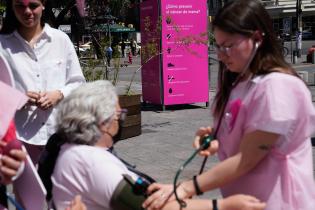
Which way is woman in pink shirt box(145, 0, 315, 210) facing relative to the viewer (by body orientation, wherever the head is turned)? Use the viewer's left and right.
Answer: facing to the left of the viewer

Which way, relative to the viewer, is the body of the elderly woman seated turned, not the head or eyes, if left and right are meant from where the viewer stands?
facing to the right of the viewer

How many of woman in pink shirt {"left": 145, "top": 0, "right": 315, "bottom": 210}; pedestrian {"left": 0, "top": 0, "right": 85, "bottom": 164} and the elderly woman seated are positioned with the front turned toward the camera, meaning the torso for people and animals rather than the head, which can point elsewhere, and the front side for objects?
1

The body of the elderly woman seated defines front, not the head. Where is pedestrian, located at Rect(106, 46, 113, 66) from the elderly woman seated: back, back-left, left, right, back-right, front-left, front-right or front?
left

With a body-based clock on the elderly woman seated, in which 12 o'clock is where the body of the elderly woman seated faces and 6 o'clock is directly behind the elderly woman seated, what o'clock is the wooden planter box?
The wooden planter box is roughly at 9 o'clock from the elderly woman seated.

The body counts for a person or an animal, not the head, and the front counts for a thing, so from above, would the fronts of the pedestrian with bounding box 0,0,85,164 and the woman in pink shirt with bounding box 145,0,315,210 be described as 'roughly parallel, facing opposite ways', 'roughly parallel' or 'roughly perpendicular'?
roughly perpendicular

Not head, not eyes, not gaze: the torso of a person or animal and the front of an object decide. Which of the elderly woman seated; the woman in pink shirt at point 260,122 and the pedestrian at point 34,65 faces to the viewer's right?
the elderly woman seated

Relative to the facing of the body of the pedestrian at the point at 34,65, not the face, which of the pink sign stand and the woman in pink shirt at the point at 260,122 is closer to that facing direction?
the woman in pink shirt

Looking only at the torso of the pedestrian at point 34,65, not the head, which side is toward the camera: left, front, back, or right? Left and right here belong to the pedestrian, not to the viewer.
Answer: front

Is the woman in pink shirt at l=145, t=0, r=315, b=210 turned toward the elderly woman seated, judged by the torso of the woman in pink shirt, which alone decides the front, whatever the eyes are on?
yes

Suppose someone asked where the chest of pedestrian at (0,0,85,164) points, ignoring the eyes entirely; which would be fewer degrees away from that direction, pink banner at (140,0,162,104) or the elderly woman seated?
the elderly woman seated

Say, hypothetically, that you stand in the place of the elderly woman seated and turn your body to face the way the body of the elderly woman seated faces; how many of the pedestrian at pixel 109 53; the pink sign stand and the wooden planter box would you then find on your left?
3

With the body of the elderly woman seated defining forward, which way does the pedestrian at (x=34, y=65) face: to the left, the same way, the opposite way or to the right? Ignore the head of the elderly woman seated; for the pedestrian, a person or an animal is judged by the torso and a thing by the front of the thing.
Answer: to the right

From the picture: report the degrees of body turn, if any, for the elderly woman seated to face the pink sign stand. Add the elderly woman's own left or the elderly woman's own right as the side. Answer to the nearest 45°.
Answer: approximately 90° to the elderly woman's own left

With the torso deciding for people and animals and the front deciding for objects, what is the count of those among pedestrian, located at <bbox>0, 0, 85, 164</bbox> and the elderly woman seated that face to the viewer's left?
0
